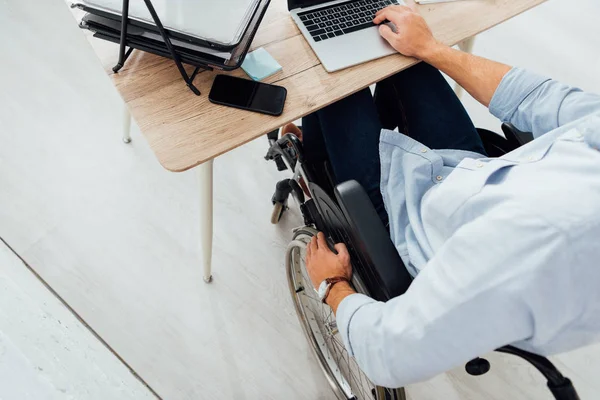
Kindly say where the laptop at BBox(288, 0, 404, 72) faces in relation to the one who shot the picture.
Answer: facing the viewer and to the right of the viewer
